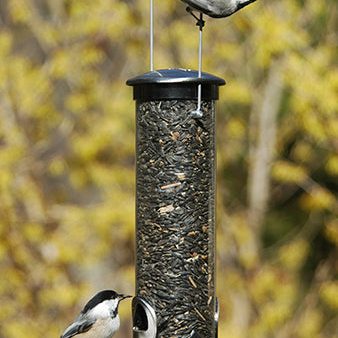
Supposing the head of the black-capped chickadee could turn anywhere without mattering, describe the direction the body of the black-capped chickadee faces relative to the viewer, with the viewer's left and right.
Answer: facing to the right of the viewer
